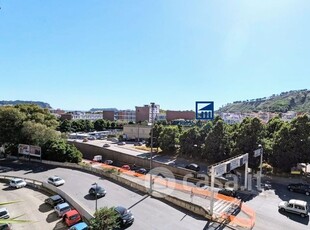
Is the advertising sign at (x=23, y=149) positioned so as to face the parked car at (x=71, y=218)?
yes

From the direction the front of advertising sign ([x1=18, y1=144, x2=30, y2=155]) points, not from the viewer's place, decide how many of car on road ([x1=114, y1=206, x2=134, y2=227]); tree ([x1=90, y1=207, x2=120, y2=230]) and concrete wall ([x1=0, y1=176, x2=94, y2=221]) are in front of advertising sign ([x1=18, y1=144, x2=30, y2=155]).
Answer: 3

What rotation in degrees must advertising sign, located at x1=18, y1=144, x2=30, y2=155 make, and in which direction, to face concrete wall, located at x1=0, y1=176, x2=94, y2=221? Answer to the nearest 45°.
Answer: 0° — it already faces it

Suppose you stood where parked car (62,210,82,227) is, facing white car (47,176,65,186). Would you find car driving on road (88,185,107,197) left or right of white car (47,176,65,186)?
right

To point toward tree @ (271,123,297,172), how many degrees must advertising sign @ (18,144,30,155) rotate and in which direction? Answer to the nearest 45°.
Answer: approximately 45° to its left

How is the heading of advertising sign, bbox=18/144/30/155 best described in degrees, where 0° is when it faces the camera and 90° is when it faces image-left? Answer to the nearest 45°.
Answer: approximately 0°

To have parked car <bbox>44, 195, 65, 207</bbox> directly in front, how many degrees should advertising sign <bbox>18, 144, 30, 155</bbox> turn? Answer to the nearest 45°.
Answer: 0° — it already faces it

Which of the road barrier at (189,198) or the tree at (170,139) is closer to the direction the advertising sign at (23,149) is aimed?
the road barrier

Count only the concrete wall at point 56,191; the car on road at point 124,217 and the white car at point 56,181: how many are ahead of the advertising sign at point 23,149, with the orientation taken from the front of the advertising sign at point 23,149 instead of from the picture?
3

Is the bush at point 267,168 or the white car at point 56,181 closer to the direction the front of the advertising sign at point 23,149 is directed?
the white car
